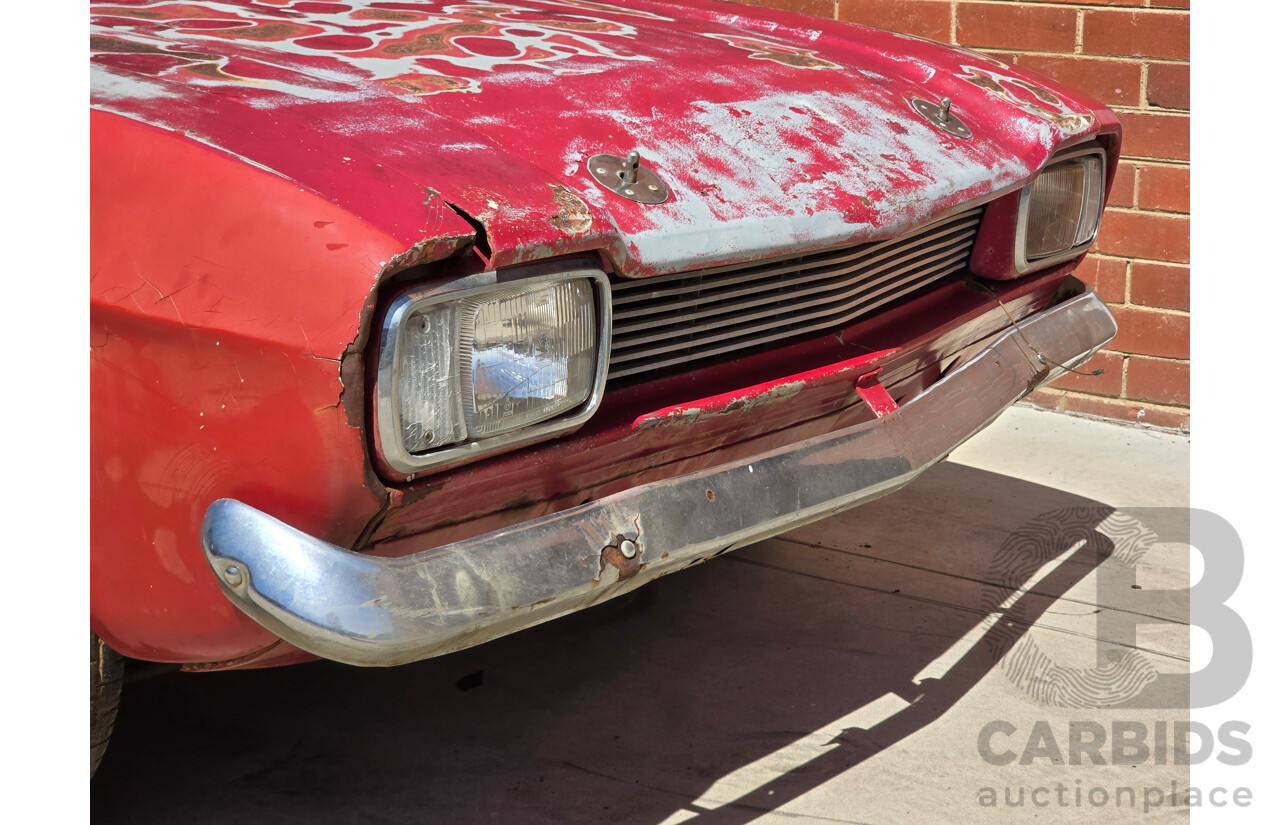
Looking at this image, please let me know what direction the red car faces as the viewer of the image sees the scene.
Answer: facing the viewer and to the right of the viewer
